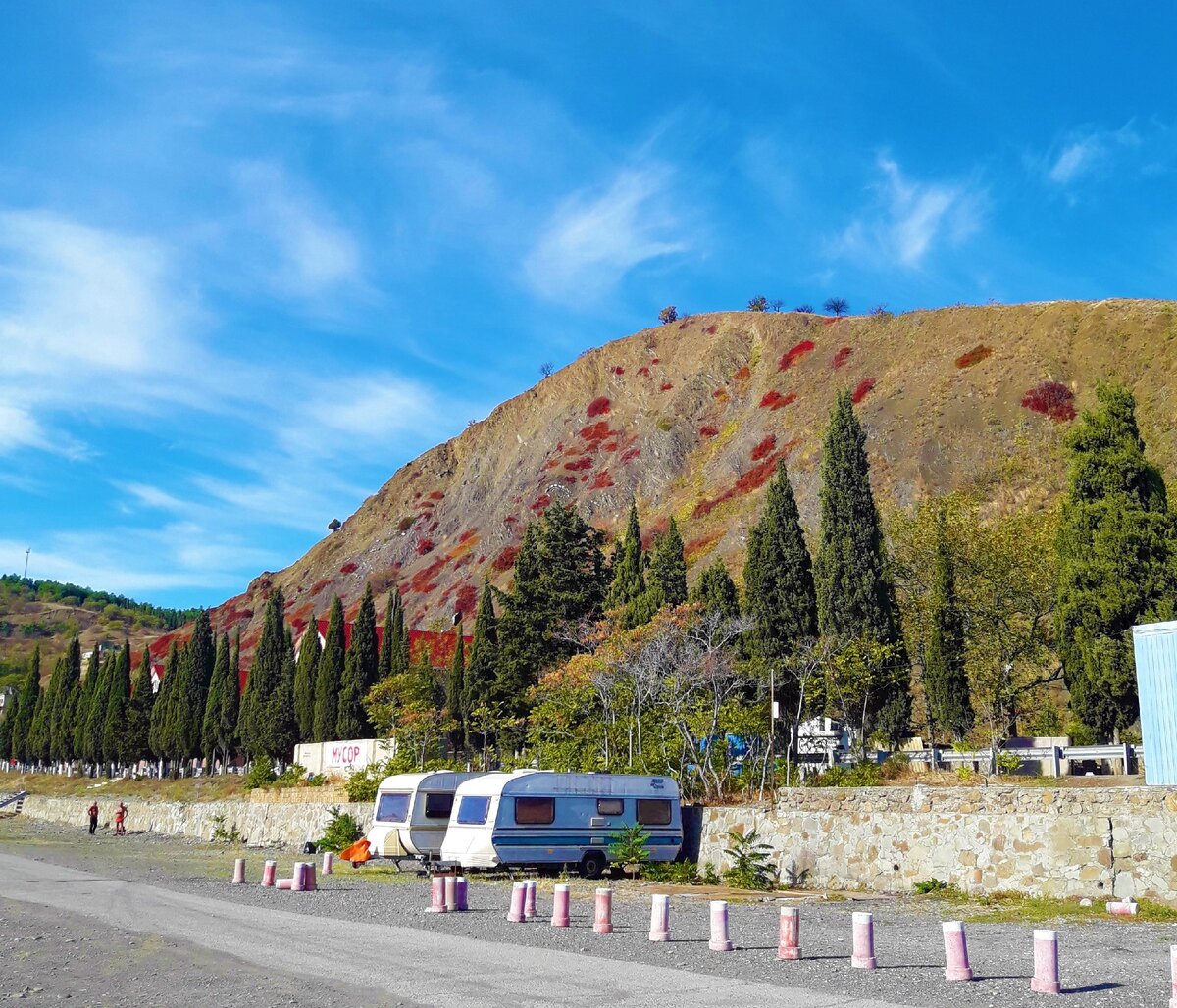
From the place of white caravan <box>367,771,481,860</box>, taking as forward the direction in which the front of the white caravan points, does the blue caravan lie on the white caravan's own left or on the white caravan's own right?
on the white caravan's own left

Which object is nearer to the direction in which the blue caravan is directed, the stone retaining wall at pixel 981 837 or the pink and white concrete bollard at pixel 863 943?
the pink and white concrete bollard

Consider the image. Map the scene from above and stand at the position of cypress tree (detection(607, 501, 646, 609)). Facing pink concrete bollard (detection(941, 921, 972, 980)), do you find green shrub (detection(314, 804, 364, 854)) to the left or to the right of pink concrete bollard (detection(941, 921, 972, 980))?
right

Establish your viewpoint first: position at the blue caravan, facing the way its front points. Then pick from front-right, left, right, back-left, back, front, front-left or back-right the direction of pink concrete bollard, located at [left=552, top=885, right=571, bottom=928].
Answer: front-left

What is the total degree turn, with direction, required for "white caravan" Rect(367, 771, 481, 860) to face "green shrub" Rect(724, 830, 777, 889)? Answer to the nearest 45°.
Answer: approximately 90° to its left

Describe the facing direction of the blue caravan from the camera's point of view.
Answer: facing the viewer and to the left of the viewer

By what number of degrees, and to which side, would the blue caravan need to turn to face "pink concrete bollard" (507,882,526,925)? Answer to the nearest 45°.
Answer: approximately 45° to its left

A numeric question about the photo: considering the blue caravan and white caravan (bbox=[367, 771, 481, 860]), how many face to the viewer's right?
0

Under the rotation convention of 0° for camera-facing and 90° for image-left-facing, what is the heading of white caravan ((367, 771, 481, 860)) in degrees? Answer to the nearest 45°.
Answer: approximately 45°

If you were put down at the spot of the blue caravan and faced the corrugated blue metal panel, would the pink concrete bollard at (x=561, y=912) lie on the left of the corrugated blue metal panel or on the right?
right
